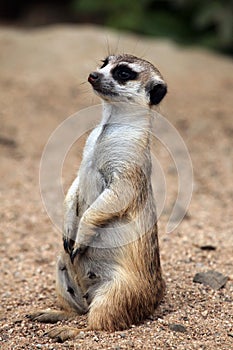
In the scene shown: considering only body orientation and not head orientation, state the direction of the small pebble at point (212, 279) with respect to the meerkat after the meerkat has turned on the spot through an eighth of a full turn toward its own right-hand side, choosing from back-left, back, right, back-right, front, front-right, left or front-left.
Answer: back-right

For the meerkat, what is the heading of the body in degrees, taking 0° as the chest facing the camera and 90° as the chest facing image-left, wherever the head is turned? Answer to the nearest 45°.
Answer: approximately 45°
